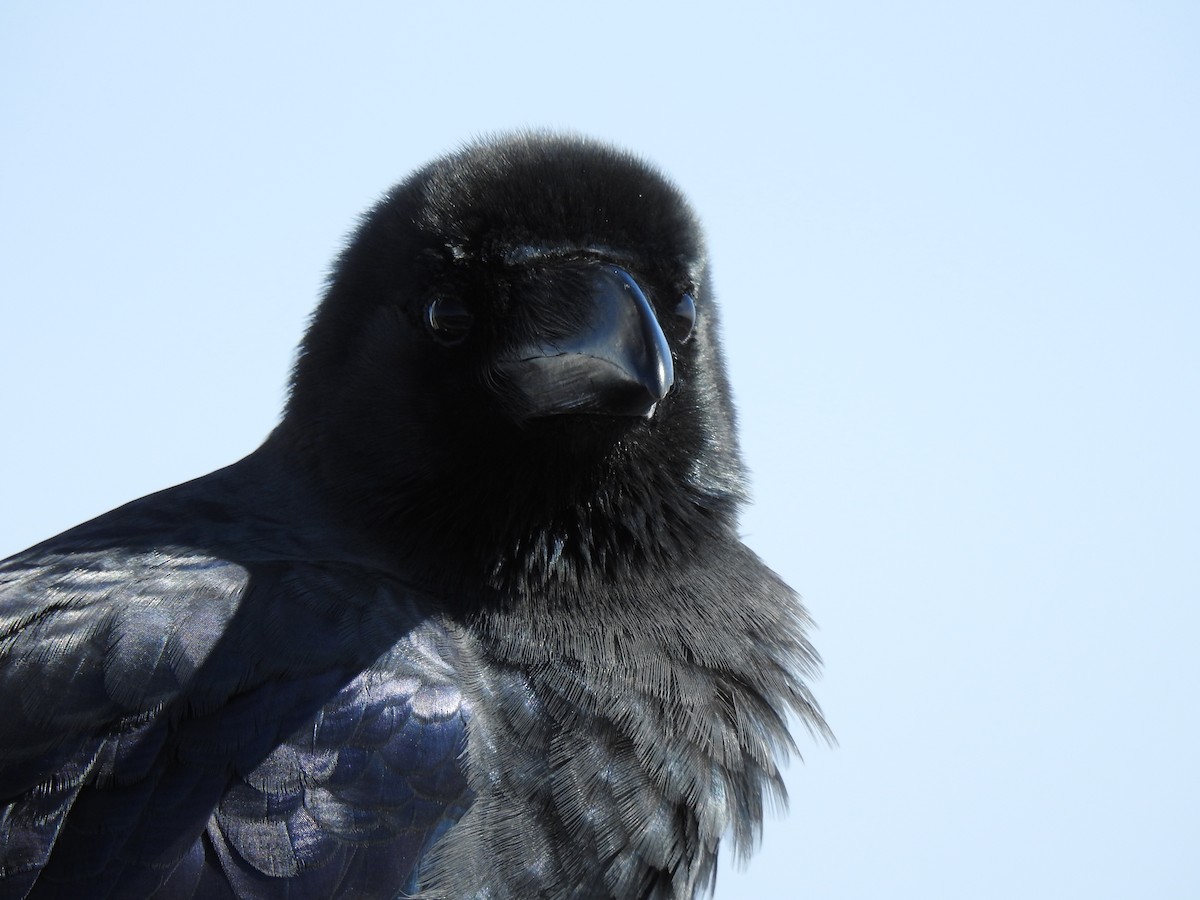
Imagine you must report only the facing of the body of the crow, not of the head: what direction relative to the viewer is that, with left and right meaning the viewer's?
facing the viewer and to the right of the viewer
